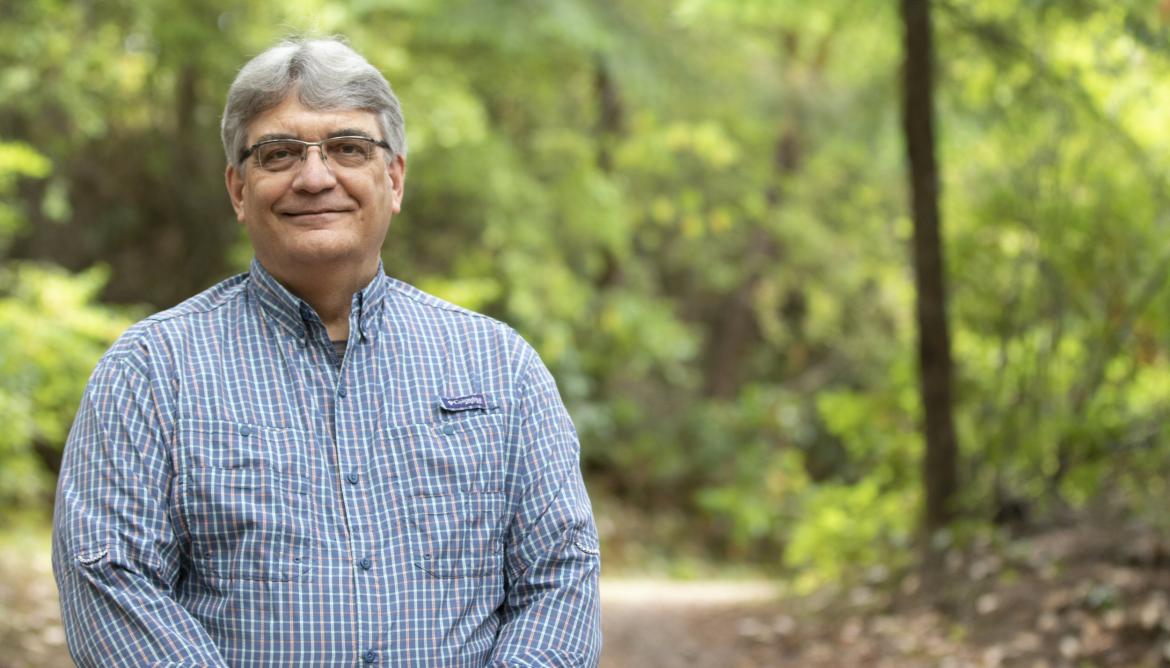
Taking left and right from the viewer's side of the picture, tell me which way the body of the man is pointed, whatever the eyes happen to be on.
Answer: facing the viewer

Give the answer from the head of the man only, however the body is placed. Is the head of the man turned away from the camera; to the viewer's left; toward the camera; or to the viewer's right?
toward the camera
